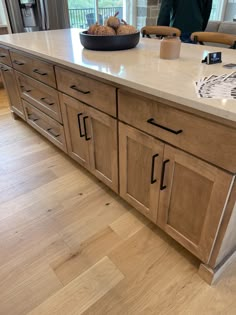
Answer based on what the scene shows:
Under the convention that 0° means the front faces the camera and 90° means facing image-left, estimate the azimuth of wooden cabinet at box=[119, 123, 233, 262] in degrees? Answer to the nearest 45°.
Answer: approximately 45°

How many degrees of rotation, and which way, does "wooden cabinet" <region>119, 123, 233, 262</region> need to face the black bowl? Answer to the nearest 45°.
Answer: approximately 90° to its right

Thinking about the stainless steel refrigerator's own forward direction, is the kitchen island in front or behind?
in front

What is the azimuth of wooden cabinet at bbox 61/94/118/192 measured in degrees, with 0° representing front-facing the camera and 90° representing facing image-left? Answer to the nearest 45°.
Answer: approximately 45°

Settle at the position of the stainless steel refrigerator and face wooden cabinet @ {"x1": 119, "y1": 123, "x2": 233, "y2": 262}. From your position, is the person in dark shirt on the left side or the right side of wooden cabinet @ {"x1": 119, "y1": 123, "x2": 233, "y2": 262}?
left

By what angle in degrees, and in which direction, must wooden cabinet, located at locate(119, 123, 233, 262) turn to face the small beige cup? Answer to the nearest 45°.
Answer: approximately 135° to its right

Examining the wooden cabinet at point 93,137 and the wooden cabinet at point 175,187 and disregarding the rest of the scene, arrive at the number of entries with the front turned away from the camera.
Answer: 0

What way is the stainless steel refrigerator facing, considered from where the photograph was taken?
facing the viewer and to the right of the viewer

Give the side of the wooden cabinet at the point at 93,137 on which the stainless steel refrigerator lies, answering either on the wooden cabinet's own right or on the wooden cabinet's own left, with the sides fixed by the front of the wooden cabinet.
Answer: on the wooden cabinet's own right

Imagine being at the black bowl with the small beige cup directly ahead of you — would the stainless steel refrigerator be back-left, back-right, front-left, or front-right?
back-left

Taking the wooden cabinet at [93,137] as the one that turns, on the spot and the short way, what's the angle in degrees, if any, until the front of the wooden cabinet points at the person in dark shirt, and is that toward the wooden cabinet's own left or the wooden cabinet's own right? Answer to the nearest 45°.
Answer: approximately 180°
